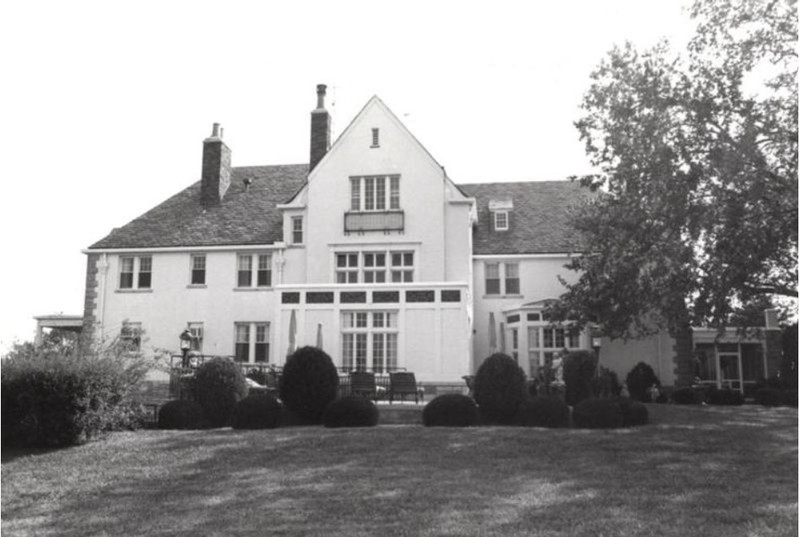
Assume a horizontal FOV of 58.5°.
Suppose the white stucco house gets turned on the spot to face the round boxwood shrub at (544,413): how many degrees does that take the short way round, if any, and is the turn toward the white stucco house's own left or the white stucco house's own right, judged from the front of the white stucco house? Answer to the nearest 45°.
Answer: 0° — it already faces it

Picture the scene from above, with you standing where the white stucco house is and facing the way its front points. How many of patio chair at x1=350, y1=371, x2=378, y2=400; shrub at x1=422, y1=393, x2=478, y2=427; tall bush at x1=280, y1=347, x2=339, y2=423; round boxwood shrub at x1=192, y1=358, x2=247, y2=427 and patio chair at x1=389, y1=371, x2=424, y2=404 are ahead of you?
5

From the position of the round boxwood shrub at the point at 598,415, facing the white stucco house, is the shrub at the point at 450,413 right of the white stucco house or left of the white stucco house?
left

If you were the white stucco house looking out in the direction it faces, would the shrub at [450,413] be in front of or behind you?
in front

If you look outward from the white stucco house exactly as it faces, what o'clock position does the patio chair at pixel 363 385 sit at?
The patio chair is roughly at 12 o'clock from the white stucco house.

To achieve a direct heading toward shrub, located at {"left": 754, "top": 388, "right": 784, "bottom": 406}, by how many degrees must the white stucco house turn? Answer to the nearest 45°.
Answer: approximately 90° to its left

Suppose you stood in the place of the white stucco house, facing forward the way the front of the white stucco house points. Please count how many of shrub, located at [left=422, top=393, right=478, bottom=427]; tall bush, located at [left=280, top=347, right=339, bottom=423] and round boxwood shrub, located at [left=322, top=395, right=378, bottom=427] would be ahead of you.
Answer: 3

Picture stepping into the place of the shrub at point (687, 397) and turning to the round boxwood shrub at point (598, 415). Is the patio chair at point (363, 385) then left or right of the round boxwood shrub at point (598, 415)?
right

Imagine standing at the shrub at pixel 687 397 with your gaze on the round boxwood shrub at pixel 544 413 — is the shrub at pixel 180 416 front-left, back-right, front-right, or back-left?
front-right

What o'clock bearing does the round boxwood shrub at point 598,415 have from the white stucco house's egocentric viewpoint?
The round boxwood shrub is roughly at 11 o'clock from the white stucco house.

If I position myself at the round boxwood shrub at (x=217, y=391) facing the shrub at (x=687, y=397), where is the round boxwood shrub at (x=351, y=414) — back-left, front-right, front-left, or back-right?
front-right

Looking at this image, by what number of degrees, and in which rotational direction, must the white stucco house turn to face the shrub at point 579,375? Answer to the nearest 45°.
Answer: approximately 45° to its left

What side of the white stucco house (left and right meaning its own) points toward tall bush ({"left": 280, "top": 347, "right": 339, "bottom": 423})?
front

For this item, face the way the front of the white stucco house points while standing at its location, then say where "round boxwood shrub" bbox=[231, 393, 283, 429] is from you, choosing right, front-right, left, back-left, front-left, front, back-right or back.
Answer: front

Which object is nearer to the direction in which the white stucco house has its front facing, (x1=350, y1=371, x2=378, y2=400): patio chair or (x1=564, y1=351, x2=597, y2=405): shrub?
the patio chair

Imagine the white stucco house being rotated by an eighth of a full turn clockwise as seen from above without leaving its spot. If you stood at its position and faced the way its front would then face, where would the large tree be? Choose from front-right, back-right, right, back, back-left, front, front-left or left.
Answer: left

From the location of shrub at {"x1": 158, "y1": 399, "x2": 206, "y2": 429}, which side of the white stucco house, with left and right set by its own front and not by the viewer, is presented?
front

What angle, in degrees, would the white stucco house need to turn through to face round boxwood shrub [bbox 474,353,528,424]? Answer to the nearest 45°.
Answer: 0° — it already faces it

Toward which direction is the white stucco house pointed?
toward the camera
